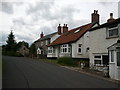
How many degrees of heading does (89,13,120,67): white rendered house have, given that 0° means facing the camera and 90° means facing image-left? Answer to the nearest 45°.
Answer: approximately 45°
